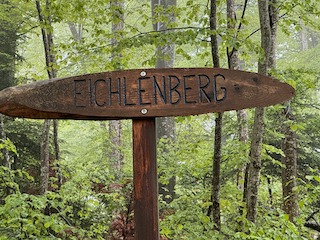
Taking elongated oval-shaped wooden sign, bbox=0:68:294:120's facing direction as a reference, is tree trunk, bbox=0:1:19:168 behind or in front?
behind

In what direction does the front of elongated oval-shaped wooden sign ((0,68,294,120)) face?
toward the camera

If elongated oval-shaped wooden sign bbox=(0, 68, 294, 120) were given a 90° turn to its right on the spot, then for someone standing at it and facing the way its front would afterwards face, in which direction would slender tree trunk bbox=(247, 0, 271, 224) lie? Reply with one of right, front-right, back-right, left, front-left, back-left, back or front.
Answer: back-right

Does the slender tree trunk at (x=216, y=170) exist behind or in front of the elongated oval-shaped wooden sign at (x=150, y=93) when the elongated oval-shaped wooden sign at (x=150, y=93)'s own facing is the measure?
behind

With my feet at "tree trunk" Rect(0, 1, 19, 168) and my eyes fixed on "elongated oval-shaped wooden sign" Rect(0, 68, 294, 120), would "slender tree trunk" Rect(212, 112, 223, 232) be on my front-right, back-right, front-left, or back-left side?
front-left
